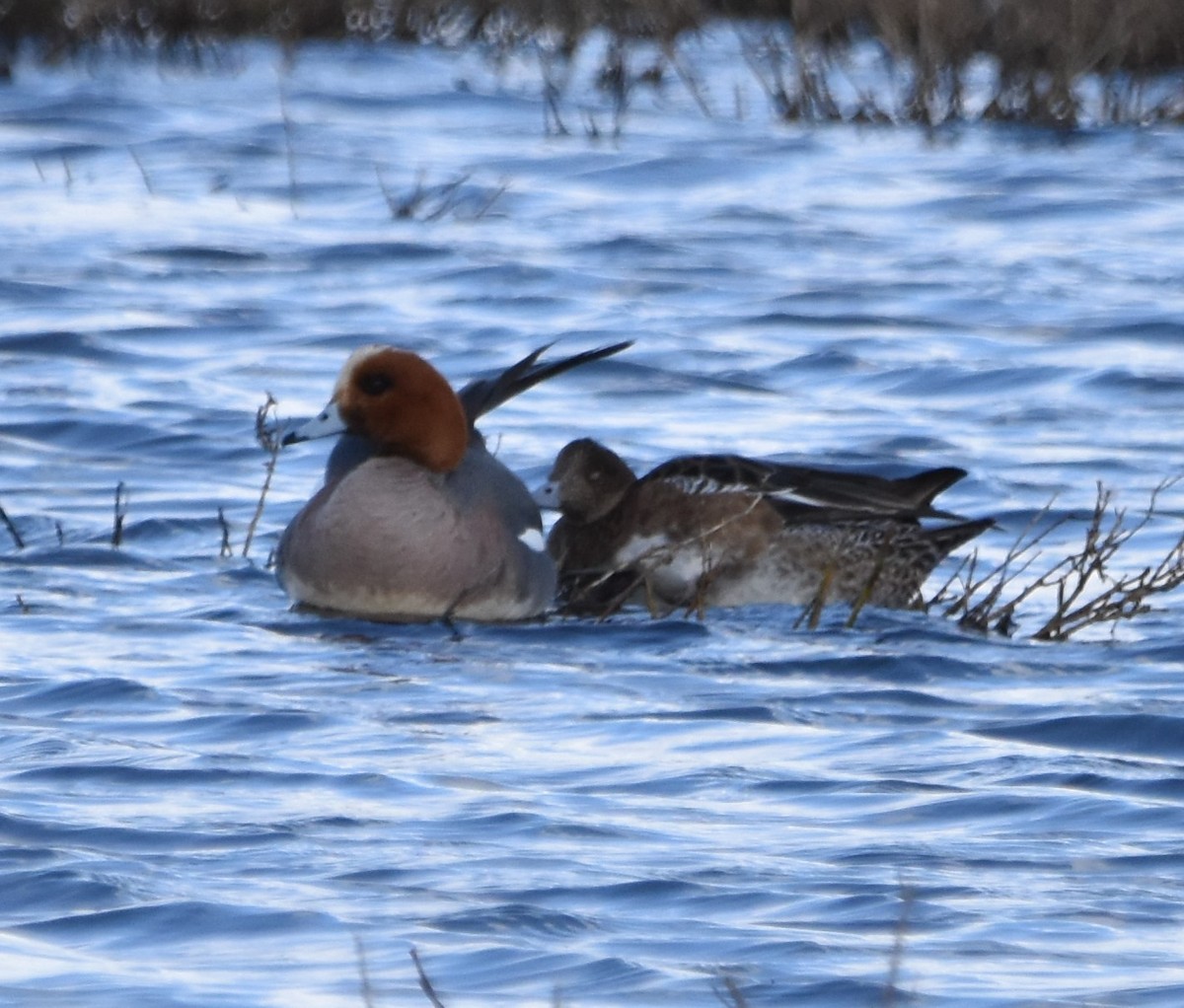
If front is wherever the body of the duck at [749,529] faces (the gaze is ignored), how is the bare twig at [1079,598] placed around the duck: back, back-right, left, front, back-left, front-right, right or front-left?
back-left

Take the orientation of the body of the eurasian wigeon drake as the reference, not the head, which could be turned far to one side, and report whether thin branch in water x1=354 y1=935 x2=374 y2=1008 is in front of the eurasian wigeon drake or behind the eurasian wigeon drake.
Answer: in front

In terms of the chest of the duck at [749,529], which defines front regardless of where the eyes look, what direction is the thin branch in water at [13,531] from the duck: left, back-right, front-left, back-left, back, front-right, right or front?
front

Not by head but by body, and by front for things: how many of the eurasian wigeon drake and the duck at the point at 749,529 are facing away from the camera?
0

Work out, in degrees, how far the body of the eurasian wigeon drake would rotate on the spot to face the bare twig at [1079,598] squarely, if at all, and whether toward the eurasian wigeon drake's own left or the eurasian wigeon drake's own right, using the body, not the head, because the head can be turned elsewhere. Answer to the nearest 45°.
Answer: approximately 135° to the eurasian wigeon drake's own left

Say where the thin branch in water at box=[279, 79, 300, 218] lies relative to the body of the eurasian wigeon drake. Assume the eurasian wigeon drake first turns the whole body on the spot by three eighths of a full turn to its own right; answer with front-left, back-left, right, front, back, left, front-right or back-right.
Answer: front

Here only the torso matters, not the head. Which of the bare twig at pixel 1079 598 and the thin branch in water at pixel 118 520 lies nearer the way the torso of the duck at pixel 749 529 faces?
the thin branch in water

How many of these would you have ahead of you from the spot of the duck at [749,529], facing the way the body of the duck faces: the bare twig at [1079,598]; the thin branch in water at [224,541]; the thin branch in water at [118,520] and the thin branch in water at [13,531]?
3

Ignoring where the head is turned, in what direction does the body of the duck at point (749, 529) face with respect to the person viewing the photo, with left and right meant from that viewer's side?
facing to the left of the viewer

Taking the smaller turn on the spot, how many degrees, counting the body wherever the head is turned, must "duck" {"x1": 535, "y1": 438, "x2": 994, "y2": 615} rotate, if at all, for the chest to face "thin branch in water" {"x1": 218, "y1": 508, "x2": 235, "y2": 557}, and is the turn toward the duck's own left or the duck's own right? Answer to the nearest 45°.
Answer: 0° — it already faces it

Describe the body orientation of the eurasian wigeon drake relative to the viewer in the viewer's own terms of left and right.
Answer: facing the viewer and to the left of the viewer

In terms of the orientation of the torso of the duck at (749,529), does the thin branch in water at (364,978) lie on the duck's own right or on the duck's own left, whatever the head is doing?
on the duck's own left

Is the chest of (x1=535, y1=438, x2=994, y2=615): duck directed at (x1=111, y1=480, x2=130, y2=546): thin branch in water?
yes
